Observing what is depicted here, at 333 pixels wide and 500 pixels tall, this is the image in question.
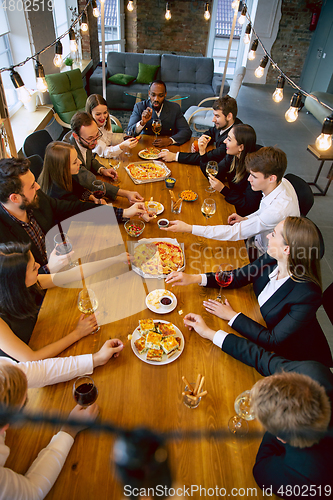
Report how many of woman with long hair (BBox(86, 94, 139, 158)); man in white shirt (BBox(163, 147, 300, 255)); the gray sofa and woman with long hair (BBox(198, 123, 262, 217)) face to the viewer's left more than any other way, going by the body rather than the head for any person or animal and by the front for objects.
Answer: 2

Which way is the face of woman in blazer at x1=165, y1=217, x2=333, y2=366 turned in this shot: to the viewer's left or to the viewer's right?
to the viewer's left

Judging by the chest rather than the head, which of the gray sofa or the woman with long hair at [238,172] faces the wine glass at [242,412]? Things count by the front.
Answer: the gray sofa

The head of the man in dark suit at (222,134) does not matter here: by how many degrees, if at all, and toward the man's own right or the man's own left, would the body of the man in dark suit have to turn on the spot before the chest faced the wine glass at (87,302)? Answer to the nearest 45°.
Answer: approximately 45° to the man's own left

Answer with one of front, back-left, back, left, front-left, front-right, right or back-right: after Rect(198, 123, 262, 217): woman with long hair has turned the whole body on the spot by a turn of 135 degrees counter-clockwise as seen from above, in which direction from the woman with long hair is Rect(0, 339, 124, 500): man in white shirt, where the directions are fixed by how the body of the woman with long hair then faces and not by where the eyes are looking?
front-right

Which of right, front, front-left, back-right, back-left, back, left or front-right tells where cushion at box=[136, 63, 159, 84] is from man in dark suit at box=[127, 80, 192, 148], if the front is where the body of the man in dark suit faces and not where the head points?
back

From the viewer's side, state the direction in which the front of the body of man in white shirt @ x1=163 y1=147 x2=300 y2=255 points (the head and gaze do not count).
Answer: to the viewer's left

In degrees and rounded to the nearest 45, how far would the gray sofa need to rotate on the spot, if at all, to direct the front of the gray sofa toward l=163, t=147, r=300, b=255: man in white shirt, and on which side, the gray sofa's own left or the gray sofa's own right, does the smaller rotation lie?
0° — it already faces them

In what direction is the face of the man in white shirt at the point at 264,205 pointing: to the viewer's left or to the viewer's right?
to the viewer's left

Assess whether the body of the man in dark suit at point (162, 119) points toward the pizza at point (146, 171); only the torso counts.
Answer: yes

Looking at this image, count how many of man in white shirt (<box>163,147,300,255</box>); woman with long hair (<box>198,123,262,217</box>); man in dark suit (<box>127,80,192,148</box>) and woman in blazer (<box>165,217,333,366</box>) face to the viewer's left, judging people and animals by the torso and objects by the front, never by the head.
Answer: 3
